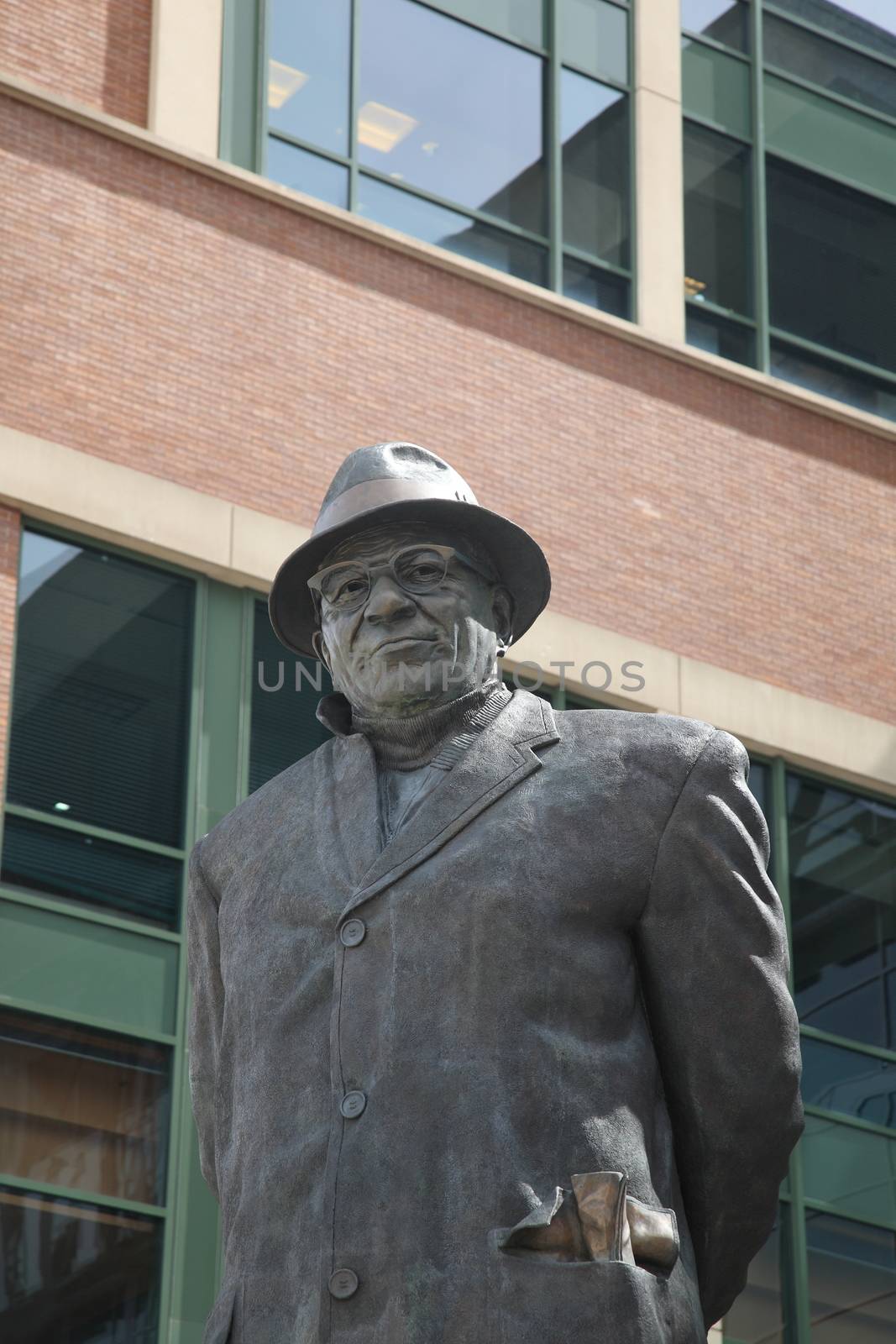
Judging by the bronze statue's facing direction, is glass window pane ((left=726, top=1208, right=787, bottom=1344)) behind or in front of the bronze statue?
behind

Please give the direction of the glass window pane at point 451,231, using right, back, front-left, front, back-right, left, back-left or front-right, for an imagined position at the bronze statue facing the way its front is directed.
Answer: back-right

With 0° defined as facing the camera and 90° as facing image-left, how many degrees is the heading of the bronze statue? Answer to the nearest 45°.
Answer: approximately 45°

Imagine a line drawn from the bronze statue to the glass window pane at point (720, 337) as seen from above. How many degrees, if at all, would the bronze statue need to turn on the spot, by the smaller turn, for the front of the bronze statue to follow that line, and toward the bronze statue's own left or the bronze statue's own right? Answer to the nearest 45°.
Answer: approximately 135° to the bronze statue's own right
